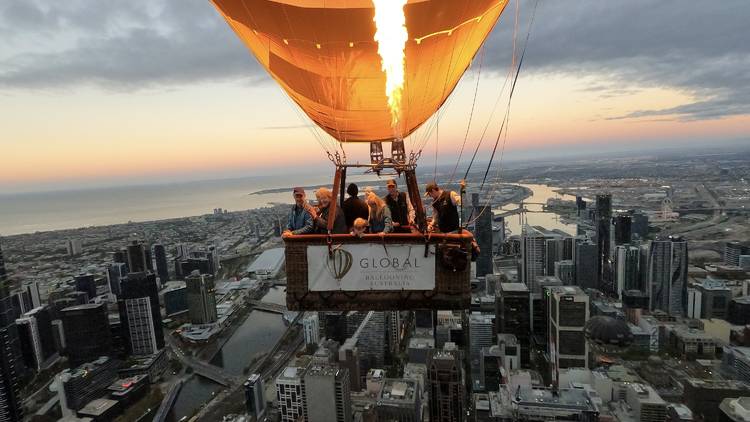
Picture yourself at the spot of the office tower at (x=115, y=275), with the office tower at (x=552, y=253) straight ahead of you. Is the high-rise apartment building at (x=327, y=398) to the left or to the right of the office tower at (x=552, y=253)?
right

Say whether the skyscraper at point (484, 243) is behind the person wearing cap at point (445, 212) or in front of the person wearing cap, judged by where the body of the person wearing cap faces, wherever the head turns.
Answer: behind

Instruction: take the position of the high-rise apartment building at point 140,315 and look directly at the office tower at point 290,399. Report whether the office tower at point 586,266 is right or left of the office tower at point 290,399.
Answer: left

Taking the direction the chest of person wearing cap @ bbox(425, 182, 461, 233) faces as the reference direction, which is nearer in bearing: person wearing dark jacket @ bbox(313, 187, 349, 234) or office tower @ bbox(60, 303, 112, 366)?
the person wearing dark jacket

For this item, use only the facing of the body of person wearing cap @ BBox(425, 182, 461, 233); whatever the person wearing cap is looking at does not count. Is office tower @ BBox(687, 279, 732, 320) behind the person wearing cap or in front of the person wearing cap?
behind
